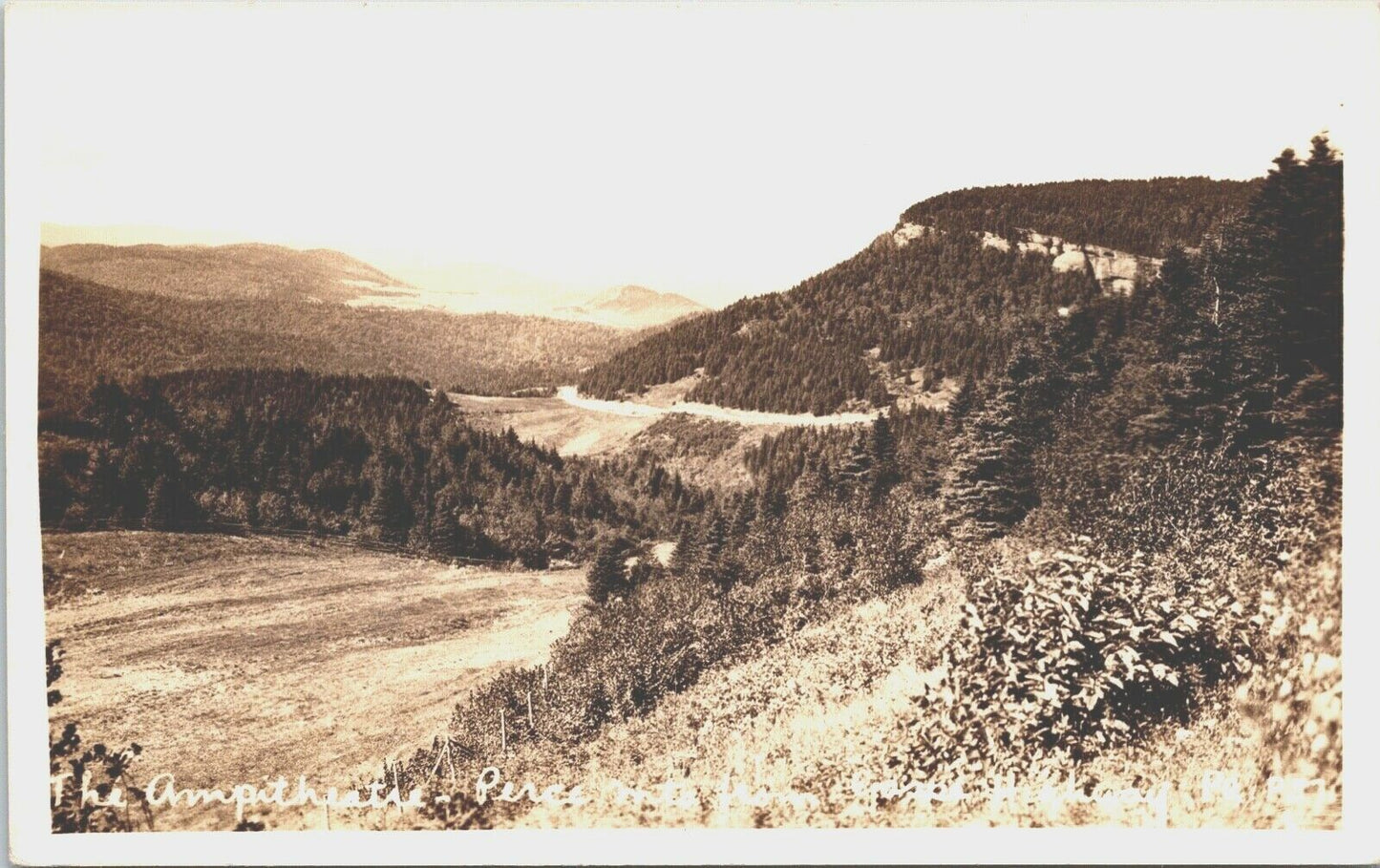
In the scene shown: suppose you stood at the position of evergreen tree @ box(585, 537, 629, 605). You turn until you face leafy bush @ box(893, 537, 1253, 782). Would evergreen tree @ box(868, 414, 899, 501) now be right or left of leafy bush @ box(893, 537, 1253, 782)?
left
